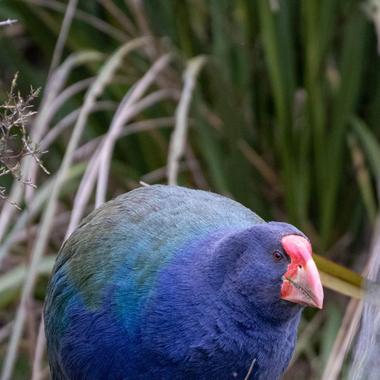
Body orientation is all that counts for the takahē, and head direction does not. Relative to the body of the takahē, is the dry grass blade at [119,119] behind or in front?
behind

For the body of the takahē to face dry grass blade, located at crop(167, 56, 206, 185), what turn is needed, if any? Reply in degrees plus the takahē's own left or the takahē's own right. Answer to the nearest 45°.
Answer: approximately 135° to the takahē's own left

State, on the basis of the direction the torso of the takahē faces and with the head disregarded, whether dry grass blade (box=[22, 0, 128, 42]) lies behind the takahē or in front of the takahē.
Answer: behind

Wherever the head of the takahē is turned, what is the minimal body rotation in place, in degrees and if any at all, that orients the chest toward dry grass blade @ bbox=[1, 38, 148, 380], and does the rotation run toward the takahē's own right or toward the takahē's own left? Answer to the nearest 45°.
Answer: approximately 180°

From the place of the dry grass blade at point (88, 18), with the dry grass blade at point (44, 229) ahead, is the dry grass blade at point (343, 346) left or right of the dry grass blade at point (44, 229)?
left
